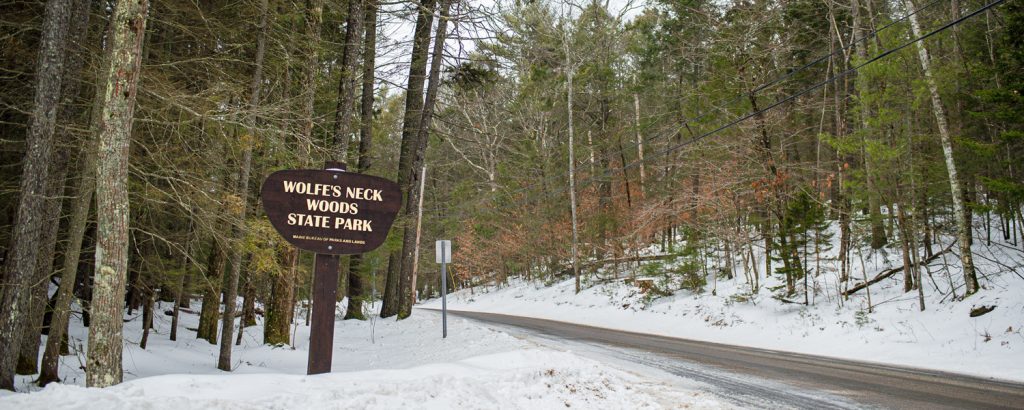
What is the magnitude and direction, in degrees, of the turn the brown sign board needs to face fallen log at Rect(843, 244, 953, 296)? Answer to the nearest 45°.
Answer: approximately 90° to its left

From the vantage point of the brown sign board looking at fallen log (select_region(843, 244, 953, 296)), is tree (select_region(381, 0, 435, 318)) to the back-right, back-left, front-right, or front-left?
front-left

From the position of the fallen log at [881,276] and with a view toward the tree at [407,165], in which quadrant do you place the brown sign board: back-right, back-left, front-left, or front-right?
front-left

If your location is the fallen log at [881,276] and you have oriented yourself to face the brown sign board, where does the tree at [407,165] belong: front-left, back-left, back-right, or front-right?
front-right

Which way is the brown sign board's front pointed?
toward the camera

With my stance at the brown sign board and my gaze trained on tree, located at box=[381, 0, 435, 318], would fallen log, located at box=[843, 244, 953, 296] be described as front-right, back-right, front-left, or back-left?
front-right

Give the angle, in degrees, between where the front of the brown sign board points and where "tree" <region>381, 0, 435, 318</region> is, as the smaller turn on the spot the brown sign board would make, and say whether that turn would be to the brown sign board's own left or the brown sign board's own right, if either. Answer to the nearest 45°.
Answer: approximately 180°
